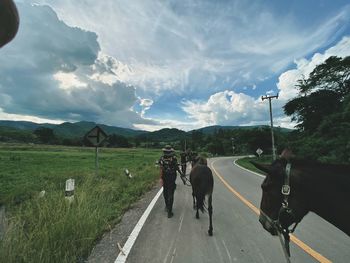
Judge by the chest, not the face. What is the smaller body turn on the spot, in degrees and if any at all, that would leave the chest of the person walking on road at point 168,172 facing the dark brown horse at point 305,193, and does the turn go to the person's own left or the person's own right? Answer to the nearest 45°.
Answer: approximately 180°

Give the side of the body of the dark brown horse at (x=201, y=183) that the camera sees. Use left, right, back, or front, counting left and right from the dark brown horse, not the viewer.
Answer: back

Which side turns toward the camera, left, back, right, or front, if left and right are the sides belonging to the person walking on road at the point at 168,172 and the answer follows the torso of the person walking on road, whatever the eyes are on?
back

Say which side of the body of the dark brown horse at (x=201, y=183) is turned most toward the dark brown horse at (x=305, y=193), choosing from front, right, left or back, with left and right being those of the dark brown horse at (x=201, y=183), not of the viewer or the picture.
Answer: back

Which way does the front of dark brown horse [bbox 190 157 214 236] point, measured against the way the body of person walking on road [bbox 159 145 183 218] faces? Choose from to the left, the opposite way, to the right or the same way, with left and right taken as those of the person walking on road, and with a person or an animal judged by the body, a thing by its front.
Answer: the same way

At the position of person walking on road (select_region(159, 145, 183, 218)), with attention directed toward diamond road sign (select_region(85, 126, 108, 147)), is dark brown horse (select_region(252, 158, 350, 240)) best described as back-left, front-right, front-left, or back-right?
back-left

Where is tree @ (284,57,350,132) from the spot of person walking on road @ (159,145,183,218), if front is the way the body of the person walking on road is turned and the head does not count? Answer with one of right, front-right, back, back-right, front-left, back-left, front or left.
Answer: front-right

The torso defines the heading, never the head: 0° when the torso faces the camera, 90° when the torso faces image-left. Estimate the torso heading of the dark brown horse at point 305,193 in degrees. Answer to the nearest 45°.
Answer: approximately 90°

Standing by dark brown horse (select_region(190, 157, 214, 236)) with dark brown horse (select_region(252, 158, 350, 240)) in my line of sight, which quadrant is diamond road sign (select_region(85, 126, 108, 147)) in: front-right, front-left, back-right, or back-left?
back-right
